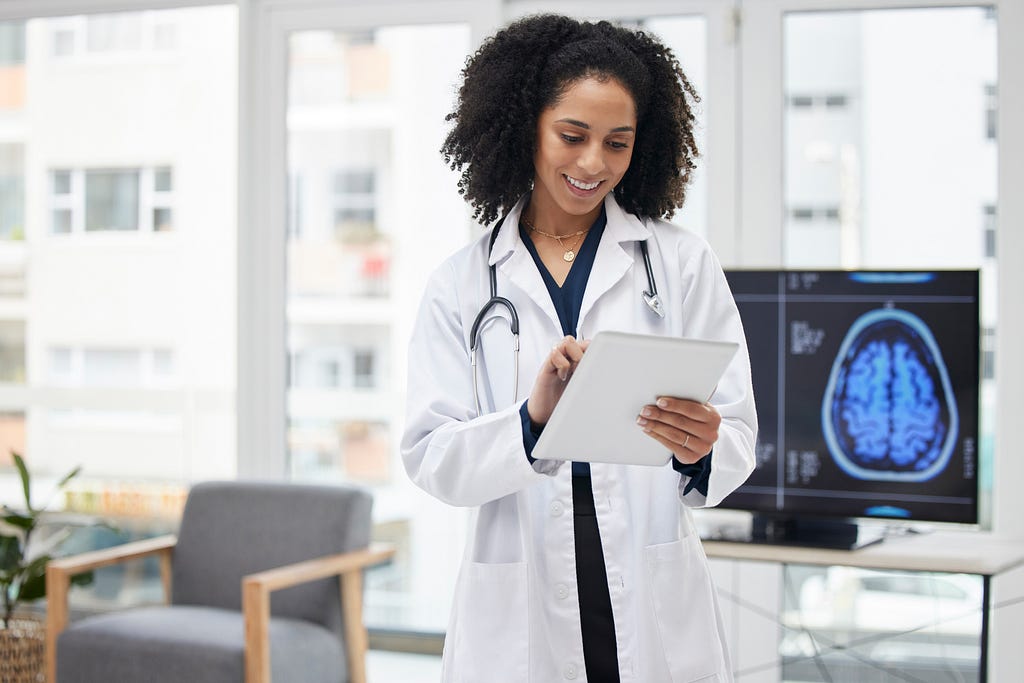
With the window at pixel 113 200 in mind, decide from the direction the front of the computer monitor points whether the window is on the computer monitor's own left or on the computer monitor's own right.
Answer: on the computer monitor's own right

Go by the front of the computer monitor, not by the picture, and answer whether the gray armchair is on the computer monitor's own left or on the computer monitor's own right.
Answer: on the computer monitor's own right

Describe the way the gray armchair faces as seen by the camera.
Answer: facing the viewer and to the left of the viewer

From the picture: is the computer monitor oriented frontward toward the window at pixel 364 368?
no

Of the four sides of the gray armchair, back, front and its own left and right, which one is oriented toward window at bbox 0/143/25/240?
right

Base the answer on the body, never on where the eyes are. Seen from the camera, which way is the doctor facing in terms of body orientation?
toward the camera

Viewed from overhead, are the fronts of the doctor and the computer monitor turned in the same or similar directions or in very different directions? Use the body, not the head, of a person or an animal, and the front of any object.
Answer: same or similar directions

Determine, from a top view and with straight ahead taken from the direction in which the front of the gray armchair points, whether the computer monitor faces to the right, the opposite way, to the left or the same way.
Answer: the same way

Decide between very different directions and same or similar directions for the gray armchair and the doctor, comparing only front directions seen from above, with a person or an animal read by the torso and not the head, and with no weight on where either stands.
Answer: same or similar directions

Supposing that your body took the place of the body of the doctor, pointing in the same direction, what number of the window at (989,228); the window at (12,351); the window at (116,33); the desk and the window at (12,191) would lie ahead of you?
0

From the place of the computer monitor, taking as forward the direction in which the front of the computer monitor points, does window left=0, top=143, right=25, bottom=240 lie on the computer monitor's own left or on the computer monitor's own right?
on the computer monitor's own right

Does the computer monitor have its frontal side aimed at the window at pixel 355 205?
no

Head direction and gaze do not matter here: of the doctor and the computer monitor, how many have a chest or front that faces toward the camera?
2

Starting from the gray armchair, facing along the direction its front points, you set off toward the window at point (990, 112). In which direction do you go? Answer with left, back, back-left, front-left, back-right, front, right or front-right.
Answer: back-left

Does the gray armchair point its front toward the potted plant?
no

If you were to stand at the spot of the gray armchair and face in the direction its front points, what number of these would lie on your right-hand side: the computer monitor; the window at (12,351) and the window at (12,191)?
2

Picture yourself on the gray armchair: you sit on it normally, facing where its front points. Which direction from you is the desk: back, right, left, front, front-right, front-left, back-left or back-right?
left

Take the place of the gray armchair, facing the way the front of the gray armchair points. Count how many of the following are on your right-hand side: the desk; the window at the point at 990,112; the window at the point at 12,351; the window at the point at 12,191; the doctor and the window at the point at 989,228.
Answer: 2
